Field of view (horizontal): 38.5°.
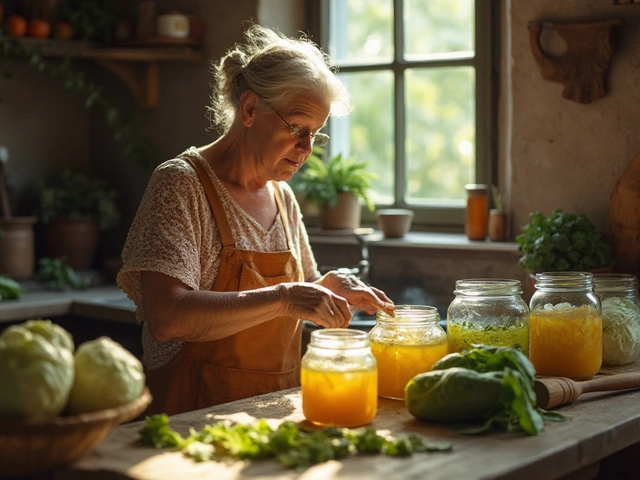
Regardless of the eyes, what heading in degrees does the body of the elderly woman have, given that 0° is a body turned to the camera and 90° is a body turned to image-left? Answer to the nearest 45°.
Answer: approximately 315°

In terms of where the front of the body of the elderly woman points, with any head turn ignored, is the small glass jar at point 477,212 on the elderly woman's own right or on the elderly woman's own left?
on the elderly woman's own left

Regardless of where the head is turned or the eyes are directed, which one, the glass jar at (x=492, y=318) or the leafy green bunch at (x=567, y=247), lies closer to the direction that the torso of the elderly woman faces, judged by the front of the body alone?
the glass jar

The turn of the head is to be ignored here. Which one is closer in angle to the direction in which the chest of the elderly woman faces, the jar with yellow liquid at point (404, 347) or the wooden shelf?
the jar with yellow liquid

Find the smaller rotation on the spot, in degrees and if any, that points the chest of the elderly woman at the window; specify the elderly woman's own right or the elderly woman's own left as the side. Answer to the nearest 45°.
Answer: approximately 90° to the elderly woman's own left

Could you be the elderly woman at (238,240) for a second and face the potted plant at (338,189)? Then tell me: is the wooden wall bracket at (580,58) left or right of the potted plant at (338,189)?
right

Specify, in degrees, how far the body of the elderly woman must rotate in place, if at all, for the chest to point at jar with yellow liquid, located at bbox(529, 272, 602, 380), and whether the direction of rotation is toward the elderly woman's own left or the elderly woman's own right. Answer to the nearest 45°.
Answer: approximately 45° to the elderly woman's own left

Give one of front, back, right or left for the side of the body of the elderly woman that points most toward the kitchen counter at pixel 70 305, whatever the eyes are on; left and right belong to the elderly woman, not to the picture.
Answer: back

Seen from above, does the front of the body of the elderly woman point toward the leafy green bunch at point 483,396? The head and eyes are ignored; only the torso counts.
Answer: yes

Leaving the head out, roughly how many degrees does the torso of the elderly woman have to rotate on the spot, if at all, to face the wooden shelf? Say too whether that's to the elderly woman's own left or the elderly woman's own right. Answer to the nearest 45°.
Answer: approximately 135° to the elderly woman's own left

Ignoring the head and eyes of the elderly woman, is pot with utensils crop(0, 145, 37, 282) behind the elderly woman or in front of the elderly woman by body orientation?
behind

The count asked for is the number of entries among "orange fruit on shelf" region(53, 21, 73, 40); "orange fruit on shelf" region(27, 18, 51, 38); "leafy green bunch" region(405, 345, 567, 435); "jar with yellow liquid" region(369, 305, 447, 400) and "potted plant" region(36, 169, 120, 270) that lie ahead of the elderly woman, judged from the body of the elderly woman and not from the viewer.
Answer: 2

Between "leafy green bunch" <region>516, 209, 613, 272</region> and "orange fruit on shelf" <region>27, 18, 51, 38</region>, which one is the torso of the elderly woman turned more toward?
the leafy green bunch

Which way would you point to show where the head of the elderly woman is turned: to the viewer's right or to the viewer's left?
to the viewer's right
